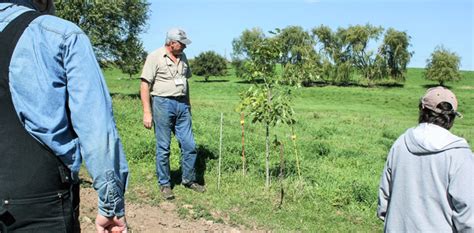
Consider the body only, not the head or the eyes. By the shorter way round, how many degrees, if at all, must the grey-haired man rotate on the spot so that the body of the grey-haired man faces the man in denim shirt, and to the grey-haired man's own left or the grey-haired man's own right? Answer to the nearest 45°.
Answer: approximately 45° to the grey-haired man's own right

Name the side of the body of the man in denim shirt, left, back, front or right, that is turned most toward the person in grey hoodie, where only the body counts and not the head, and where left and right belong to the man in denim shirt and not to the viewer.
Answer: right

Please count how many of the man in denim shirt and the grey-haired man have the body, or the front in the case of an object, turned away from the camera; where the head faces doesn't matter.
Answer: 1

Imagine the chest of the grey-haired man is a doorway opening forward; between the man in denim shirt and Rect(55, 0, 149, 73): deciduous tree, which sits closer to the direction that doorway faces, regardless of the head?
the man in denim shirt

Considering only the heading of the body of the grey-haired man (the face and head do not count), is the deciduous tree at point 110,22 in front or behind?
behind

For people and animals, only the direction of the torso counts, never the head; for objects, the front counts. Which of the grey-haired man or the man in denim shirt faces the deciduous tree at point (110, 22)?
the man in denim shirt

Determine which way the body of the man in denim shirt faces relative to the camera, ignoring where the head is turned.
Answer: away from the camera

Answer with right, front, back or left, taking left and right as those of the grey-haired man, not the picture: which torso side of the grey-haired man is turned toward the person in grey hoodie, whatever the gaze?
front

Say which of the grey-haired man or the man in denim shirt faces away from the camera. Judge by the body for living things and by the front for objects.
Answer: the man in denim shirt

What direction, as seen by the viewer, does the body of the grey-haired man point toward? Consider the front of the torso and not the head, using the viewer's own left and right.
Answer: facing the viewer and to the right of the viewer

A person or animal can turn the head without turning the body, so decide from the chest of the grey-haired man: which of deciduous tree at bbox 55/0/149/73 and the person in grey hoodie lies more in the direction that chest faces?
the person in grey hoodie

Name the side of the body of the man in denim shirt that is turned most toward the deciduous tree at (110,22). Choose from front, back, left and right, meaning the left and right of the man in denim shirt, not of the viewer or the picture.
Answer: front
